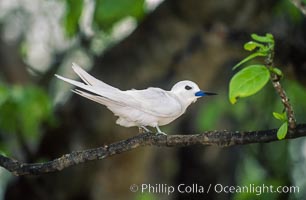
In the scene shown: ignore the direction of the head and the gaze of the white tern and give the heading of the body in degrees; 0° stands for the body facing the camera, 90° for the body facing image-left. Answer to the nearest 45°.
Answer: approximately 270°
